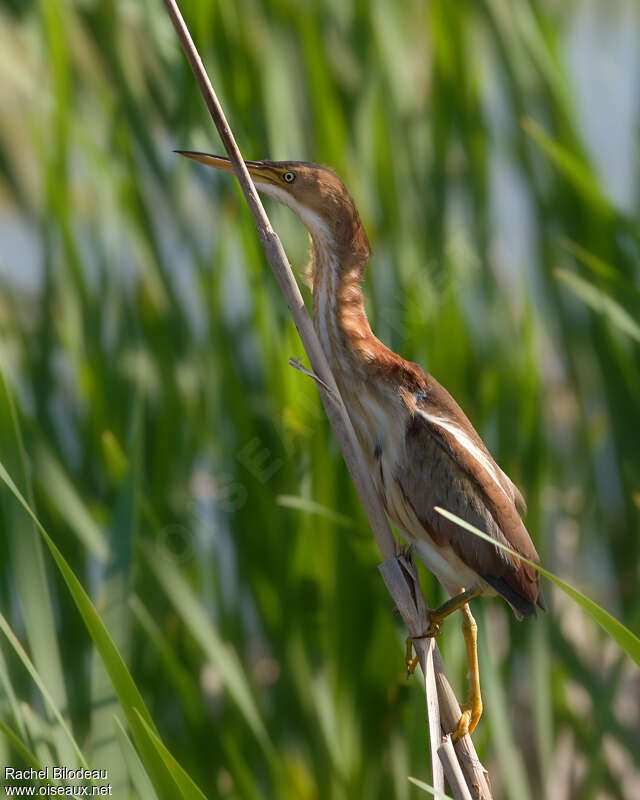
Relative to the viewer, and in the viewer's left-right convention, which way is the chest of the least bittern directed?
facing to the left of the viewer

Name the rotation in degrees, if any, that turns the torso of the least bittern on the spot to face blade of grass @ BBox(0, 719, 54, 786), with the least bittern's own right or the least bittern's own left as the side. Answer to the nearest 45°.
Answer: approximately 45° to the least bittern's own left

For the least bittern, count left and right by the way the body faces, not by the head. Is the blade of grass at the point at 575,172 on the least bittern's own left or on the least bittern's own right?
on the least bittern's own right

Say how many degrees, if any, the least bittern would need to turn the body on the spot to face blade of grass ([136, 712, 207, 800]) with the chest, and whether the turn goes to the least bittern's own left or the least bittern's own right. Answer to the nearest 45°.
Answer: approximately 45° to the least bittern's own left

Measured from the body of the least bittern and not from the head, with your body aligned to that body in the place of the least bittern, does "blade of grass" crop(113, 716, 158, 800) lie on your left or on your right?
on your left
